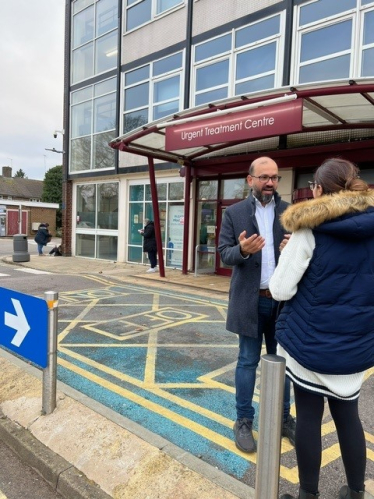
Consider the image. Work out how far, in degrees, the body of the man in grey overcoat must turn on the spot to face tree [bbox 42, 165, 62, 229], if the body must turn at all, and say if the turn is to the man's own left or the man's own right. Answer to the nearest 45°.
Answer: approximately 180°

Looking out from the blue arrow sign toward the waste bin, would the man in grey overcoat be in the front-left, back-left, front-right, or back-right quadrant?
back-right

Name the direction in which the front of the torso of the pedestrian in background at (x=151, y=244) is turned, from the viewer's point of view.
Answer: to the viewer's left

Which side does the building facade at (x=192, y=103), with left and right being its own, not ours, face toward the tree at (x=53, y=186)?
right

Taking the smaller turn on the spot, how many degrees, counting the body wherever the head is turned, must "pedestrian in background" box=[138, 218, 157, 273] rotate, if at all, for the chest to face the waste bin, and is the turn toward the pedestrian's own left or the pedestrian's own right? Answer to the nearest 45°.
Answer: approximately 45° to the pedestrian's own right

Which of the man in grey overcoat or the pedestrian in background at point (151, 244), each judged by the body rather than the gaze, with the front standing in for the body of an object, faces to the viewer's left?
the pedestrian in background

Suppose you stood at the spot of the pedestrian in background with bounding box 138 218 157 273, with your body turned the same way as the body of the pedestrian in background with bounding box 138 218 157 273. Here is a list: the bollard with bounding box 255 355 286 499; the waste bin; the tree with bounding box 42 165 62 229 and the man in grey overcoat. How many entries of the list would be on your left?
2

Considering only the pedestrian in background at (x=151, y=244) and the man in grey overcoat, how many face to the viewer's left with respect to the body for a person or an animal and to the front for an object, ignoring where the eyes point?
1

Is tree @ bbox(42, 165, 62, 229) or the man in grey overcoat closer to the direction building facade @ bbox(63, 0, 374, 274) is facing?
the man in grey overcoat

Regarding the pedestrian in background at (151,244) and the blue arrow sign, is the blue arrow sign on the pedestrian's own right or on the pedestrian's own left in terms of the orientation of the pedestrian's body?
on the pedestrian's own left

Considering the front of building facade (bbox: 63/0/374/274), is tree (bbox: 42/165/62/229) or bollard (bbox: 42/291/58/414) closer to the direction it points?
the bollard

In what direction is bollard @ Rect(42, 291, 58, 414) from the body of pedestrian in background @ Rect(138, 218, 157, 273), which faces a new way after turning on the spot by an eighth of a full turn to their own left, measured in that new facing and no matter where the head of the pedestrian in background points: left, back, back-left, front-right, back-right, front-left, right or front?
front-left
